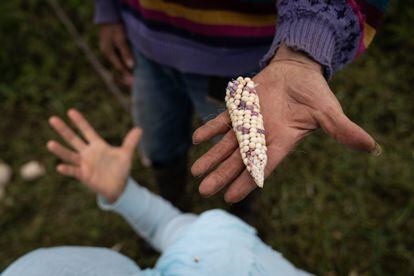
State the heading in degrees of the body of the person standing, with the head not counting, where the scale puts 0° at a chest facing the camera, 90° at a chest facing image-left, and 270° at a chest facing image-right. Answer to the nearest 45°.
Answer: approximately 0°
